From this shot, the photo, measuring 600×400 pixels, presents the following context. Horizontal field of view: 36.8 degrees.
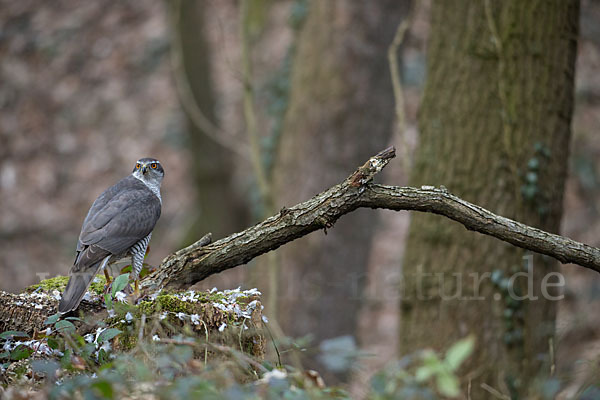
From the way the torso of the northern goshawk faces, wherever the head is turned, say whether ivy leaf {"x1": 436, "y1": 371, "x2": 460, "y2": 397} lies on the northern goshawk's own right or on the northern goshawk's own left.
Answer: on the northern goshawk's own right

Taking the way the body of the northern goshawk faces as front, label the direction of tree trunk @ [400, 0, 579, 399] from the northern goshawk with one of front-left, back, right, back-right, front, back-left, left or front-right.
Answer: front-right

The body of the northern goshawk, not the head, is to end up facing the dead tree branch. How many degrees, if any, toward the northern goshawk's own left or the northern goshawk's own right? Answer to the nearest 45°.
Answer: approximately 90° to the northern goshawk's own right

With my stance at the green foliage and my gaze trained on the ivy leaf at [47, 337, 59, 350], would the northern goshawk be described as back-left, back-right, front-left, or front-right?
front-right

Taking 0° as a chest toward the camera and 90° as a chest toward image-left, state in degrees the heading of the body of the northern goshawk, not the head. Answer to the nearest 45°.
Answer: approximately 225°

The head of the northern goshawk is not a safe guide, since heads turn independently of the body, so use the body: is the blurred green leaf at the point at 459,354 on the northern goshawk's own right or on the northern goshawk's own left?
on the northern goshawk's own right

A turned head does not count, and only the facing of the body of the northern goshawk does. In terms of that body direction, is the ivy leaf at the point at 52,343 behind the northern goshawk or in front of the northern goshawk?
behind

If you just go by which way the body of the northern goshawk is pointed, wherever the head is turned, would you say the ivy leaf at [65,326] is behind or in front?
behind

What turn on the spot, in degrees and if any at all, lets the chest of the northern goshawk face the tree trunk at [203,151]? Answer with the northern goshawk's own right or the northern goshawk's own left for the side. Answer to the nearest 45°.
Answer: approximately 45° to the northern goshawk's own left
